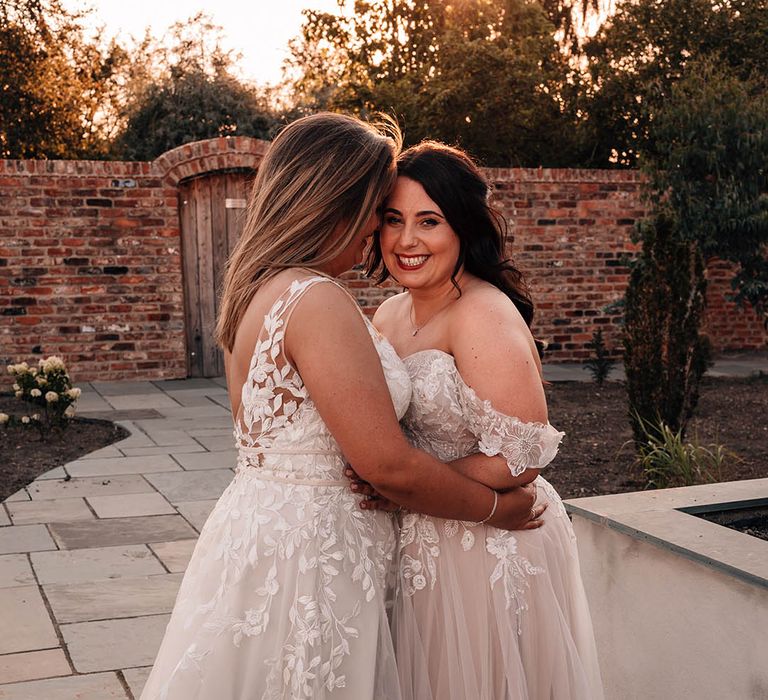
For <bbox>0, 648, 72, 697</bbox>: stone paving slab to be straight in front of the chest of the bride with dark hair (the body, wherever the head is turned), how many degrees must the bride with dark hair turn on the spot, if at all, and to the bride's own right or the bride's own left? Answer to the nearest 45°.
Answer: approximately 90° to the bride's own right

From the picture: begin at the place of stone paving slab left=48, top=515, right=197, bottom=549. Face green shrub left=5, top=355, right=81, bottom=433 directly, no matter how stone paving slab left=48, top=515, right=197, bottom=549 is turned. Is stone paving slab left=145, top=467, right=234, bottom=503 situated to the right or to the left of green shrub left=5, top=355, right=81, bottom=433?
right

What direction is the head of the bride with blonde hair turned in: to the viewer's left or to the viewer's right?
to the viewer's right

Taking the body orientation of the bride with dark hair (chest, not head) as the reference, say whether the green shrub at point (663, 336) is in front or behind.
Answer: behind

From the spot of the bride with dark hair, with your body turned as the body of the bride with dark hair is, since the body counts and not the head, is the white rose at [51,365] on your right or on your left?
on your right

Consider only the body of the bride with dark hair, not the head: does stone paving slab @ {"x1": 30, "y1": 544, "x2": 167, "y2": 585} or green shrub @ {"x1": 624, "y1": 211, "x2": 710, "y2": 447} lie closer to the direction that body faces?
the stone paving slab

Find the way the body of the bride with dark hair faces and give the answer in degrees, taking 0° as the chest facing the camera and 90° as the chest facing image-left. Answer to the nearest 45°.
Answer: approximately 45°

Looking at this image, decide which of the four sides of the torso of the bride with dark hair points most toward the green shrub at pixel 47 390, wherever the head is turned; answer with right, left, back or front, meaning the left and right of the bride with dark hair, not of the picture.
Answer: right

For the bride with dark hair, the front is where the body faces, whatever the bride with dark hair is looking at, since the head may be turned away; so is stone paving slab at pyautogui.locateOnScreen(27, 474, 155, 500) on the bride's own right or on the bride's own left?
on the bride's own right

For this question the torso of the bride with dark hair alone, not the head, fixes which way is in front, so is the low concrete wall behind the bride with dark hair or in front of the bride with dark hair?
behind

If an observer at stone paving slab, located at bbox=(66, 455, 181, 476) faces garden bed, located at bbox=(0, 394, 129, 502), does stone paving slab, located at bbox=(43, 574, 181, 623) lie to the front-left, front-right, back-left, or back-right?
back-left
